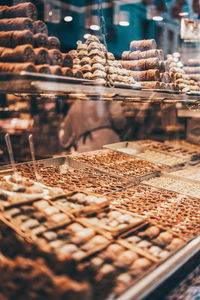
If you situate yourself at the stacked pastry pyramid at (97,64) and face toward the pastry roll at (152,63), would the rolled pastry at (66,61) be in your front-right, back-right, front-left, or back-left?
back-right

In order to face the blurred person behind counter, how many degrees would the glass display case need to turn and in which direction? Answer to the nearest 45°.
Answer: approximately 135° to its left
